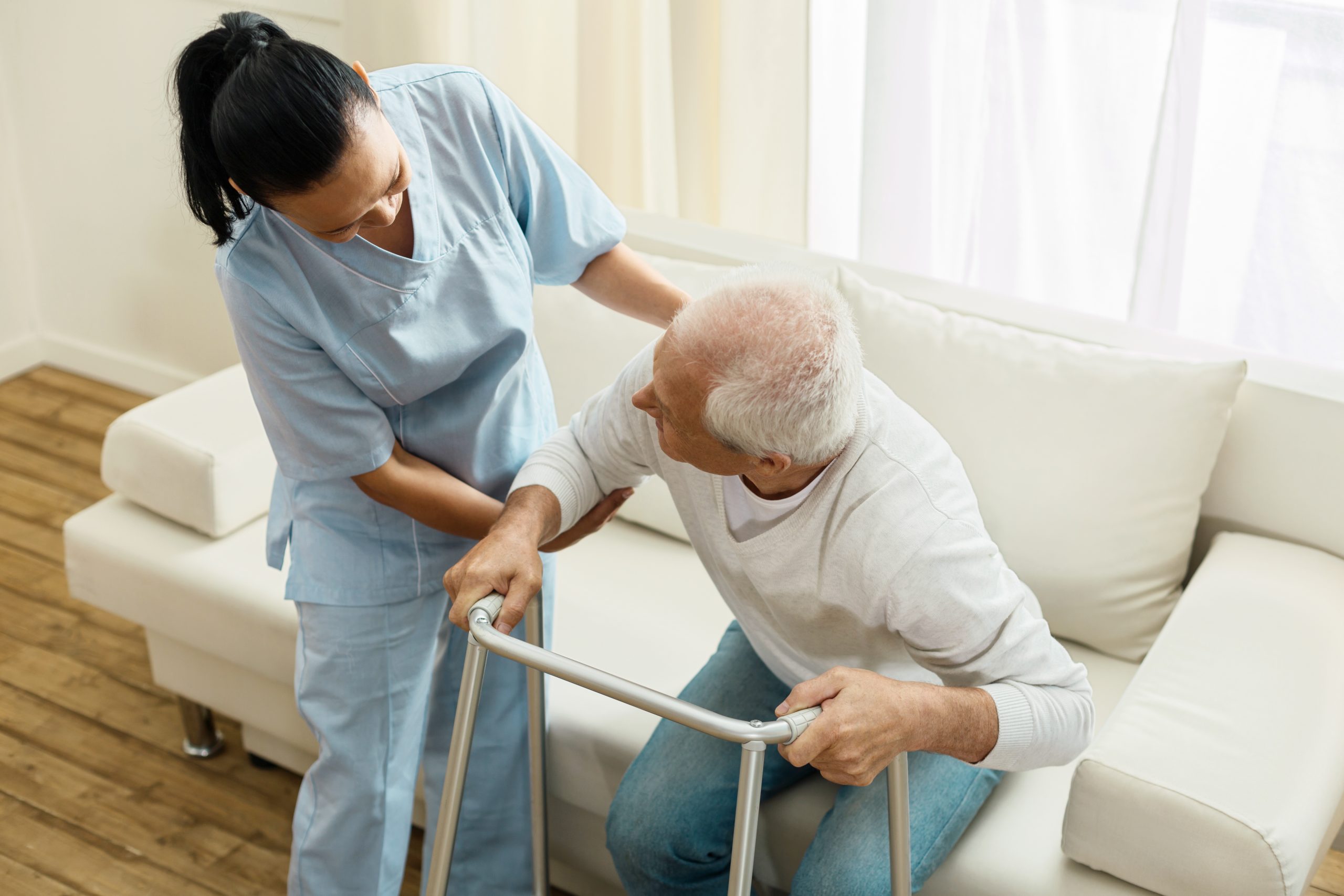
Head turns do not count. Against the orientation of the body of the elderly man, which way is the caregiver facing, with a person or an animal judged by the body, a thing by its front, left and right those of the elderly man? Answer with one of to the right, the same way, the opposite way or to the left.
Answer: to the left

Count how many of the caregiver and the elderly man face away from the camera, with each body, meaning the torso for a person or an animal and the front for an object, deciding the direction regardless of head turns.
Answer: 0

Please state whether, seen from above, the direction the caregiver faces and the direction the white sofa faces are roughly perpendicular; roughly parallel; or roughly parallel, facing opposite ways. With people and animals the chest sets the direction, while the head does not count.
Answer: roughly perpendicular

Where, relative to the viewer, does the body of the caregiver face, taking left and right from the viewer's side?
facing the viewer and to the right of the viewer

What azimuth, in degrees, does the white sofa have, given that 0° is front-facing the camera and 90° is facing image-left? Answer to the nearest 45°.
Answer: approximately 45°

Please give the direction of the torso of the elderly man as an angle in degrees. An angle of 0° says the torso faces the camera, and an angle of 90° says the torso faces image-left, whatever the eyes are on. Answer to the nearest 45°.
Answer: approximately 45°

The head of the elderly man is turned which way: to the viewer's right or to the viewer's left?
to the viewer's left

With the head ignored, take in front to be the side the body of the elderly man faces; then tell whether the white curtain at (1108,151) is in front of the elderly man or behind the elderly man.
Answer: behind
